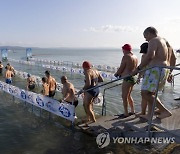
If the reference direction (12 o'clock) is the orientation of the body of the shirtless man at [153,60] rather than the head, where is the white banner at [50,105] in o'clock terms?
The white banner is roughly at 12 o'clock from the shirtless man.

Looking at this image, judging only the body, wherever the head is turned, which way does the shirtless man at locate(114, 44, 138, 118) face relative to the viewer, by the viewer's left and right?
facing away from the viewer and to the left of the viewer

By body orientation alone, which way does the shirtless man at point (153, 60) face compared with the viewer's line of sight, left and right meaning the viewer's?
facing away from the viewer and to the left of the viewer

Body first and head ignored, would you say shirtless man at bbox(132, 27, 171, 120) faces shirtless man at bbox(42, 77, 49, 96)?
yes

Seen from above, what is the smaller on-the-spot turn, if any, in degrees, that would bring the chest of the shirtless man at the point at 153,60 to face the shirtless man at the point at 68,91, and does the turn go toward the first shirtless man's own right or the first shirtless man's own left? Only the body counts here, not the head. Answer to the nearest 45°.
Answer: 0° — they already face them
